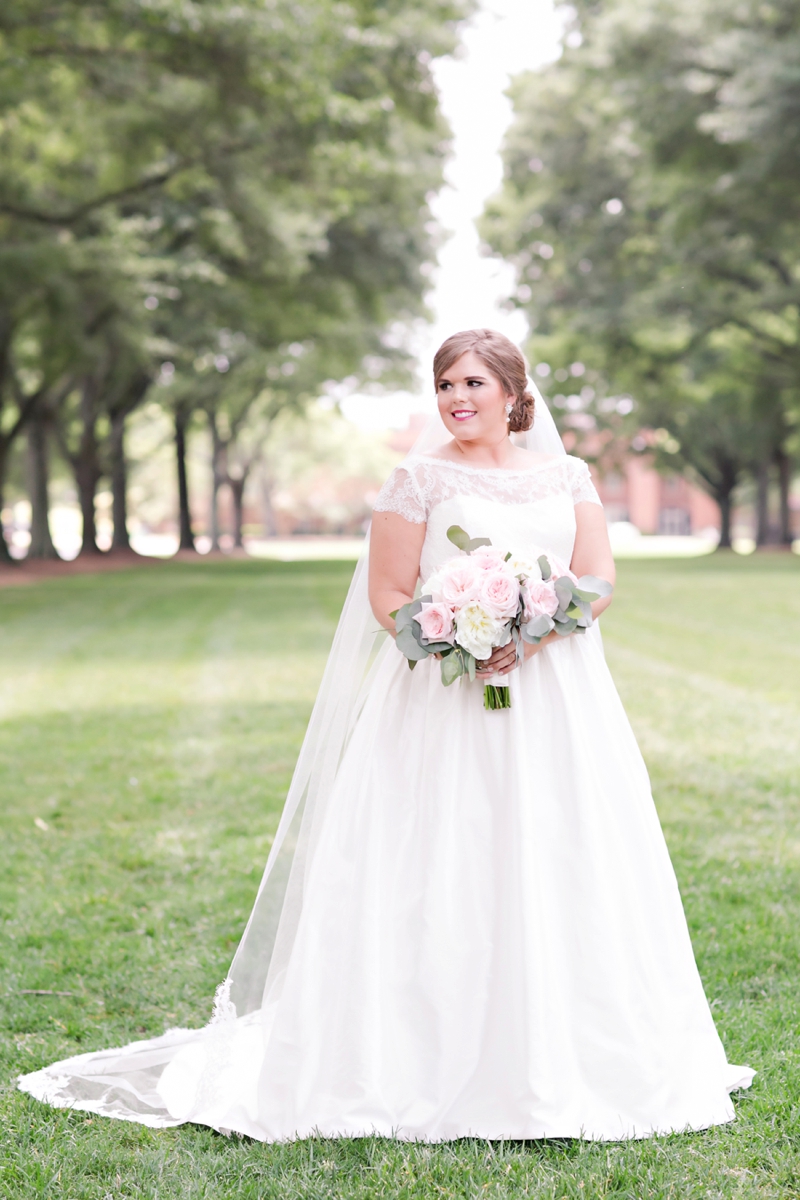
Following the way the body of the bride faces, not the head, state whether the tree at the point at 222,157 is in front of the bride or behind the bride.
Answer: behind

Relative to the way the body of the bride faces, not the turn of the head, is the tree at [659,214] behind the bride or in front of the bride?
behind

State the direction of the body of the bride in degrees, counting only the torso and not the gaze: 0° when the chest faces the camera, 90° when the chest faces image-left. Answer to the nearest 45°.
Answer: approximately 0°
